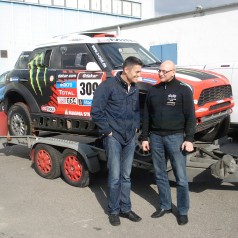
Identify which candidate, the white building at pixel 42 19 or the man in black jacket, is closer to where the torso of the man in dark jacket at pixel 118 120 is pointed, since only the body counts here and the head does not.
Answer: the man in black jacket

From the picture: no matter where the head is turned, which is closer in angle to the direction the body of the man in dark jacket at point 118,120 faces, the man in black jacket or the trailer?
the man in black jacket

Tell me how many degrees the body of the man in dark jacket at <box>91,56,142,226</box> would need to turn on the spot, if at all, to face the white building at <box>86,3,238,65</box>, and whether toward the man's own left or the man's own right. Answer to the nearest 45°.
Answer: approximately 135° to the man's own left

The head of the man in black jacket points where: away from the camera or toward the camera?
toward the camera

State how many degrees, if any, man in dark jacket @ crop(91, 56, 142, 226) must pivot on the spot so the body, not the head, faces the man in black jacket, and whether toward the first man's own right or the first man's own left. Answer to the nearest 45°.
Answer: approximately 45° to the first man's own left

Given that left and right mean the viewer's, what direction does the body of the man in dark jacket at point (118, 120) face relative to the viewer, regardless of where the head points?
facing the viewer and to the right of the viewer
